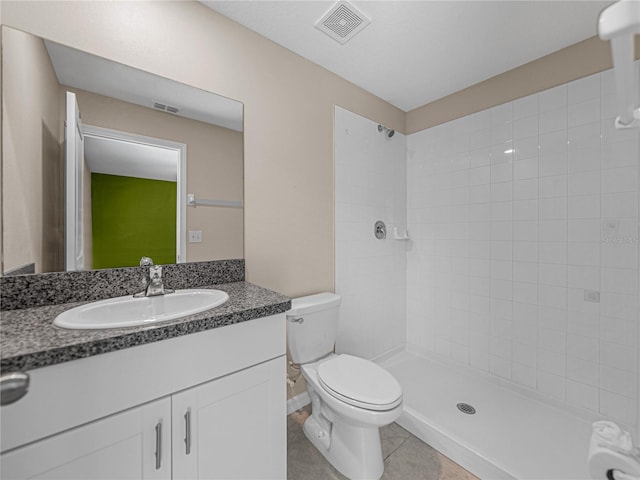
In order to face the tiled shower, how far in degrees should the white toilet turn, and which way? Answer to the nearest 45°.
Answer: approximately 90° to its left

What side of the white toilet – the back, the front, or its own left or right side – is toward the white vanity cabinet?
right

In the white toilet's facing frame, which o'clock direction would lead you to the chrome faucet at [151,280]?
The chrome faucet is roughly at 4 o'clock from the white toilet.

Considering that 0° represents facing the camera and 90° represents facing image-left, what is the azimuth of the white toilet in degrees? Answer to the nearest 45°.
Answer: approximately 315°

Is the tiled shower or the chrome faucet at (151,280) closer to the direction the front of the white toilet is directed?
the tiled shower
